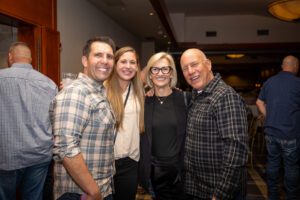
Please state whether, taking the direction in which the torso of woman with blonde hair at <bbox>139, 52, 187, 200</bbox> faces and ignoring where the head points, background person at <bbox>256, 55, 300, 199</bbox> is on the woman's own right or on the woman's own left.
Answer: on the woman's own left

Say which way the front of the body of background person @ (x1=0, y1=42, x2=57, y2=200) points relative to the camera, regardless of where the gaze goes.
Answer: away from the camera

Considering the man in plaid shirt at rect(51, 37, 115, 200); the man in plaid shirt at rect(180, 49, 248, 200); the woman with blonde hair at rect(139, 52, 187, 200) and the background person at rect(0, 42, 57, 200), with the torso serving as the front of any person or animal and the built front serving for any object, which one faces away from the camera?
the background person

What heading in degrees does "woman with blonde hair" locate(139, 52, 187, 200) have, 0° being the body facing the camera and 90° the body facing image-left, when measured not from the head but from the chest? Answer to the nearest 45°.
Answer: approximately 0°

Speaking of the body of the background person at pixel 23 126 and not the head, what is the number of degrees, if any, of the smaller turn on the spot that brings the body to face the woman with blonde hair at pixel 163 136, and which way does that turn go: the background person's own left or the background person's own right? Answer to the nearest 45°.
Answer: approximately 135° to the background person's own right

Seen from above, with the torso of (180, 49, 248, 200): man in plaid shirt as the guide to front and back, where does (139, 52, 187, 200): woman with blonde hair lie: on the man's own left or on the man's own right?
on the man's own right

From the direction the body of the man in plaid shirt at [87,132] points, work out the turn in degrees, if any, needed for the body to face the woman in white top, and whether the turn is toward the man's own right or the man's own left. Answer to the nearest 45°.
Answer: approximately 90° to the man's own left

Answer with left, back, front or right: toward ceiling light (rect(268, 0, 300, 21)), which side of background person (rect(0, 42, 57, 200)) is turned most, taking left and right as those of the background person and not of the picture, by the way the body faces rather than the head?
right

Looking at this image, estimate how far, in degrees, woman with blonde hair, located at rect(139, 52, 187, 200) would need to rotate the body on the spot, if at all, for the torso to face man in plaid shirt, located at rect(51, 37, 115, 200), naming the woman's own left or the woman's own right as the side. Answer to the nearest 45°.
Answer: approximately 45° to the woman's own right

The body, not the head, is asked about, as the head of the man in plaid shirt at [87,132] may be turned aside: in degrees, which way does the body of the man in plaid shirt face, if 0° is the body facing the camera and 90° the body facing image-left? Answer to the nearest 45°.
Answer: approximately 315°

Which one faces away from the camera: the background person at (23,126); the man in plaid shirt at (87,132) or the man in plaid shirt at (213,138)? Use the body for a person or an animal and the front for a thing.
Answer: the background person

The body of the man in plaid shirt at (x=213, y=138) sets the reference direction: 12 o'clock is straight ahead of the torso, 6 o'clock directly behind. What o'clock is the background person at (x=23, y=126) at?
The background person is roughly at 2 o'clock from the man in plaid shirt.

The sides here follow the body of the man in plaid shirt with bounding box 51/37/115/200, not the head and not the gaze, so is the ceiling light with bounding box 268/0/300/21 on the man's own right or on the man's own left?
on the man's own left
